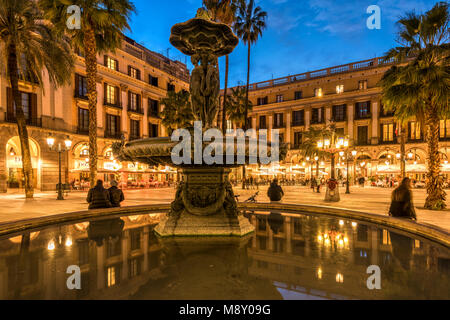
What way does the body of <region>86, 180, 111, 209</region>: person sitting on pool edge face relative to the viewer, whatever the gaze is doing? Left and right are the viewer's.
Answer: facing away from the viewer

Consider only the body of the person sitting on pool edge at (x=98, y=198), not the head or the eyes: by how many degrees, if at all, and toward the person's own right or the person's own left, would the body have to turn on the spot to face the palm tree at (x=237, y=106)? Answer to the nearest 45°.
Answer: approximately 45° to the person's own right

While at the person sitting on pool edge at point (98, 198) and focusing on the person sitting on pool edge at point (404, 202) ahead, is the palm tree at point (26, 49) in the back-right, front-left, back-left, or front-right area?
back-left

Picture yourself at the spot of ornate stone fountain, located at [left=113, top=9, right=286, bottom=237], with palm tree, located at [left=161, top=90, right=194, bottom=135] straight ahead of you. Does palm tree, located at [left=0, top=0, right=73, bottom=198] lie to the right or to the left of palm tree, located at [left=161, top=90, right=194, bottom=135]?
left

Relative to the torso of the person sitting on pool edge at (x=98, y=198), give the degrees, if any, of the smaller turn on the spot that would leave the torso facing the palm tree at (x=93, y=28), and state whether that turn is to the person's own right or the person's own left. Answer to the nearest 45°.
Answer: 0° — they already face it

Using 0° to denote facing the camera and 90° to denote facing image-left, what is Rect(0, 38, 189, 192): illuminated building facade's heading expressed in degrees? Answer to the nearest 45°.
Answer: approximately 315°

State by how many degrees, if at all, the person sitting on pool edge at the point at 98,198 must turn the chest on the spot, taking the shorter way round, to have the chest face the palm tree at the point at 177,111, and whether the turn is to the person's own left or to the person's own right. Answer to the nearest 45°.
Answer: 0° — they already face it

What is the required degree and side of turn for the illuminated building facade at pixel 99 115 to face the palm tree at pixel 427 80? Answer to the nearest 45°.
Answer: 0° — it already faces it

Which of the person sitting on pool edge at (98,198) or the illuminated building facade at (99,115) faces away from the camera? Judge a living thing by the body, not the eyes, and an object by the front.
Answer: the person sitting on pool edge

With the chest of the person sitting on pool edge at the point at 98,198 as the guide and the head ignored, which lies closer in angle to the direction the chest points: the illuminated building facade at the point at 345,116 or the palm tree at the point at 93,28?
the palm tree

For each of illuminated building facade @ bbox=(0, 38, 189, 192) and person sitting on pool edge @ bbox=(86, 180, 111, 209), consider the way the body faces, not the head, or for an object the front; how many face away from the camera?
1

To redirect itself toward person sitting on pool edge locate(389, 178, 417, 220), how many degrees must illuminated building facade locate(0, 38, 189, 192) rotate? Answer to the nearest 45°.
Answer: approximately 45° to its right
